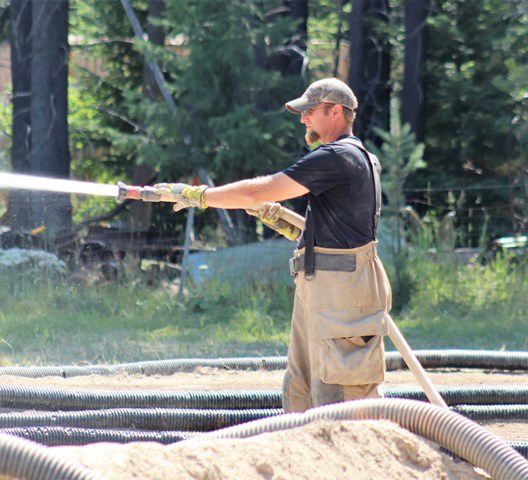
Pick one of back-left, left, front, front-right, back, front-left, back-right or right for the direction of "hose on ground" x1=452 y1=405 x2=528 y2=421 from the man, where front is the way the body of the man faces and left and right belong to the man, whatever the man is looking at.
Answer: back-right

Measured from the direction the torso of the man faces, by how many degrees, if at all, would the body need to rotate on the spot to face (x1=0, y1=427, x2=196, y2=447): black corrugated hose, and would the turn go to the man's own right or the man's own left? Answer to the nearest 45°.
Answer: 0° — they already face it

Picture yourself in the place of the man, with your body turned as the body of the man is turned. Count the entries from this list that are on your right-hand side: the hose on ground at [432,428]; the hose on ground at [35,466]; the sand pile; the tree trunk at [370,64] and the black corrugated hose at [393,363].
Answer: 2

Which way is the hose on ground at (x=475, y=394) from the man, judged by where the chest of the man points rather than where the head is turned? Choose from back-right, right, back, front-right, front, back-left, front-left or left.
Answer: back-right

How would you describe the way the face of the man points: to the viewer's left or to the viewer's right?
to the viewer's left

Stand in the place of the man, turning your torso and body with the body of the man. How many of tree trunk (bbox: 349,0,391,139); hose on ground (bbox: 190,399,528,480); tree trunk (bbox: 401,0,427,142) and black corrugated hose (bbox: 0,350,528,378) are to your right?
3

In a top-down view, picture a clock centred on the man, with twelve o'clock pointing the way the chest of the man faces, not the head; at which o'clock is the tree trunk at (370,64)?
The tree trunk is roughly at 3 o'clock from the man.

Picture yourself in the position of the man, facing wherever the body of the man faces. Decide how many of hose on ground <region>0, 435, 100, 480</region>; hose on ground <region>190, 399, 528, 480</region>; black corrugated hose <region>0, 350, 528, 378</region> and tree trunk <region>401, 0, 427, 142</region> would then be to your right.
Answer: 2

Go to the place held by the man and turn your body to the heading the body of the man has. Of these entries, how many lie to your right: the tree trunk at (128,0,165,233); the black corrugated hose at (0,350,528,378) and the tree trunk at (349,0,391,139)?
3

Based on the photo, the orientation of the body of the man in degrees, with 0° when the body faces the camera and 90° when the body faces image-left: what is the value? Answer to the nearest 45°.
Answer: approximately 90°

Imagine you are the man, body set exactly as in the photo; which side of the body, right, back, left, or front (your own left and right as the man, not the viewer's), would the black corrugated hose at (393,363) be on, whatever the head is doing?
right

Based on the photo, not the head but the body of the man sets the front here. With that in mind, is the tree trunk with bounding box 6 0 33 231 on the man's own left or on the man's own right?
on the man's own right

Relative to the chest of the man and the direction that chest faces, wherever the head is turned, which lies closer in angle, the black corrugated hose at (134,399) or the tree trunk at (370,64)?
the black corrugated hose

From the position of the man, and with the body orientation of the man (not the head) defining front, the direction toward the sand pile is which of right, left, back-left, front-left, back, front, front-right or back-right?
left
